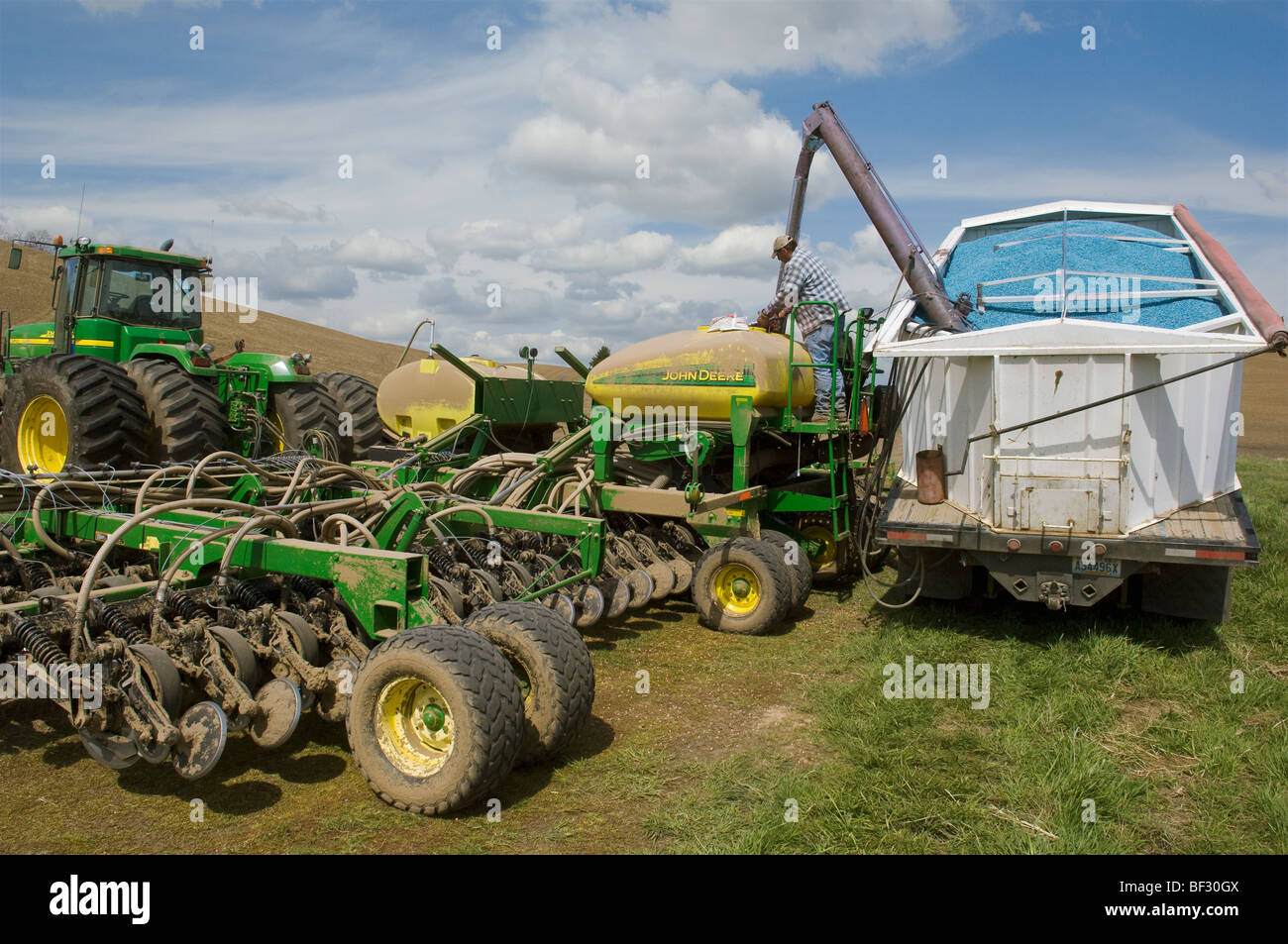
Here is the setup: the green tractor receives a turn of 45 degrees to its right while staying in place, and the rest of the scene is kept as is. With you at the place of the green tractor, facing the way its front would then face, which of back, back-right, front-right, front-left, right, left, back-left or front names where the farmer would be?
back-right

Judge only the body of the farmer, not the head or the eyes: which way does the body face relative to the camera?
to the viewer's left

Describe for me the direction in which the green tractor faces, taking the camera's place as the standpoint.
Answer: facing away from the viewer and to the left of the viewer

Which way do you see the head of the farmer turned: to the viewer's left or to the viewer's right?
to the viewer's left
